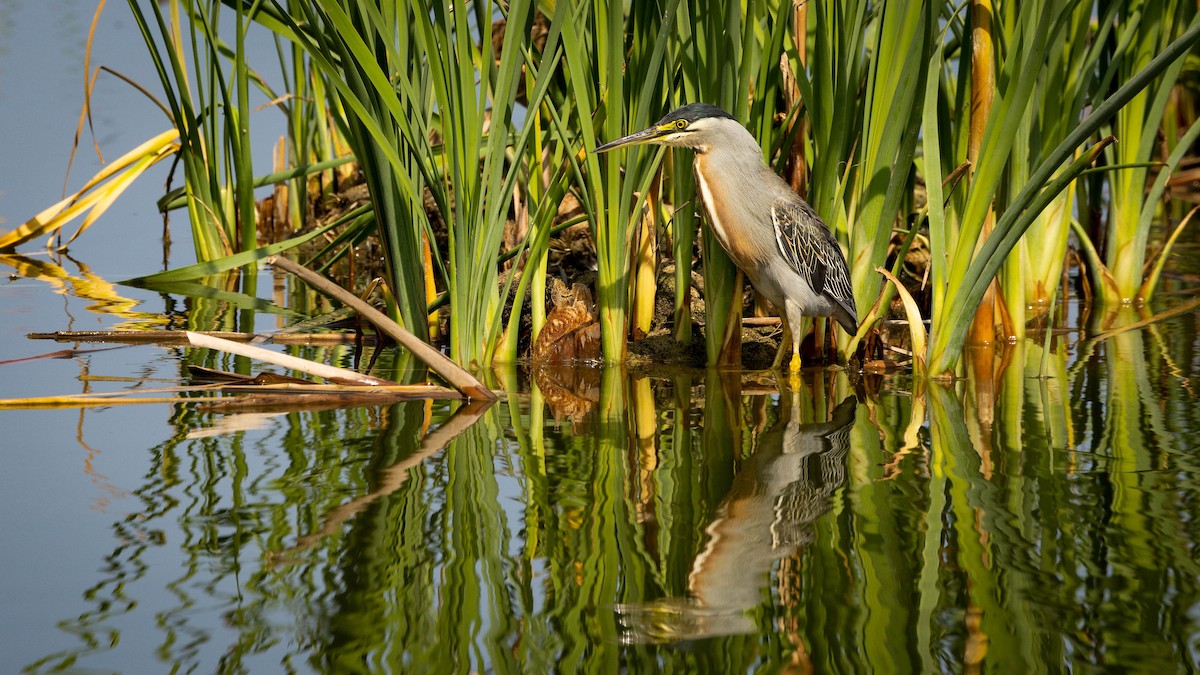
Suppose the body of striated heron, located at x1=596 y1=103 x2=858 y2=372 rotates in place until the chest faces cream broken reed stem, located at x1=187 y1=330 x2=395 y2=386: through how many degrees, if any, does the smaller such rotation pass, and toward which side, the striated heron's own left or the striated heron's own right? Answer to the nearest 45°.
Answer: approximately 45° to the striated heron's own left

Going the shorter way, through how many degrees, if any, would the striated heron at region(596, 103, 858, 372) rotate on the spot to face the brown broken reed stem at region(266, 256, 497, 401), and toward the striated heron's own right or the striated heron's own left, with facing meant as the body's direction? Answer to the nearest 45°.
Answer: approximately 45° to the striated heron's own left

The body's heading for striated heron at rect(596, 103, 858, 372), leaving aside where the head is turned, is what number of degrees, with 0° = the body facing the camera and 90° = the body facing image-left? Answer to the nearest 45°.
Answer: approximately 90°
